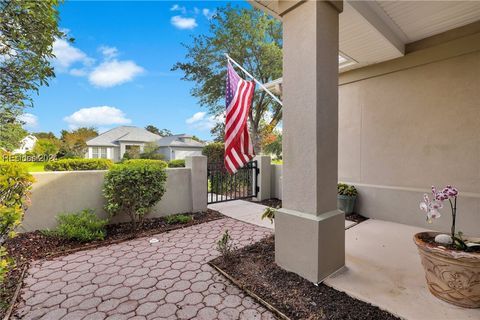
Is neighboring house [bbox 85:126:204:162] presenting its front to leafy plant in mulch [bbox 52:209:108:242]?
yes

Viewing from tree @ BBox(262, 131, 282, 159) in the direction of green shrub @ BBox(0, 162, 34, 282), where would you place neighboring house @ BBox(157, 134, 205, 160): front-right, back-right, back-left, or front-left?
back-right

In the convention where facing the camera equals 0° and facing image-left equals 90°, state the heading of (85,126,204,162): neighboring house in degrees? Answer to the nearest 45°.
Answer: approximately 0°

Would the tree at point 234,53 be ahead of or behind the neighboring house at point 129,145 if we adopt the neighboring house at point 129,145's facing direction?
ahead

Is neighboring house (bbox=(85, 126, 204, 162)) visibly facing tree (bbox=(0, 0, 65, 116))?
yes

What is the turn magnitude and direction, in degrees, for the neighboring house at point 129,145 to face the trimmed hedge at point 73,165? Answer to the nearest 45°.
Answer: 0° — it already faces it

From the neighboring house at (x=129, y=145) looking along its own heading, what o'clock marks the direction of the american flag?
The american flag is roughly at 12 o'clock from the neighboring house.

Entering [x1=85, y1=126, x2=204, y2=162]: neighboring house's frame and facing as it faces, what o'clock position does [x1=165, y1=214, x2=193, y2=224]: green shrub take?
The green shrub is roughly at 12 o'clock from the neighboring house.

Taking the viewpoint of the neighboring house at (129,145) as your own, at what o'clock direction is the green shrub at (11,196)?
The green shrub is roughly at 12 o'clock from the neighboring house.

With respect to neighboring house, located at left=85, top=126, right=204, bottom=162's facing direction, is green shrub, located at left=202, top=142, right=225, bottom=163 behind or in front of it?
in front
